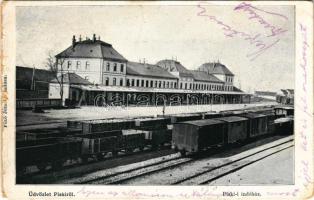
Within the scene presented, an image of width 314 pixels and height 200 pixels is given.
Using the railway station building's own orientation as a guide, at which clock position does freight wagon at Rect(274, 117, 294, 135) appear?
The freight wagon is roughly at 10 o'clock from the railway station building.

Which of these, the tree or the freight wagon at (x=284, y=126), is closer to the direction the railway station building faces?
the freight wagon

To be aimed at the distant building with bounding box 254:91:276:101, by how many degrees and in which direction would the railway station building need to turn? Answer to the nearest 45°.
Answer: approximately 45° to its left

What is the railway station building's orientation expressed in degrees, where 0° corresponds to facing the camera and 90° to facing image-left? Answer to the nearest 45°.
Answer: approximately 315°

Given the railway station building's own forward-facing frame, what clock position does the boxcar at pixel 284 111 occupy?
The boxcar is roughly at 10 o'clock from the railway station building.
